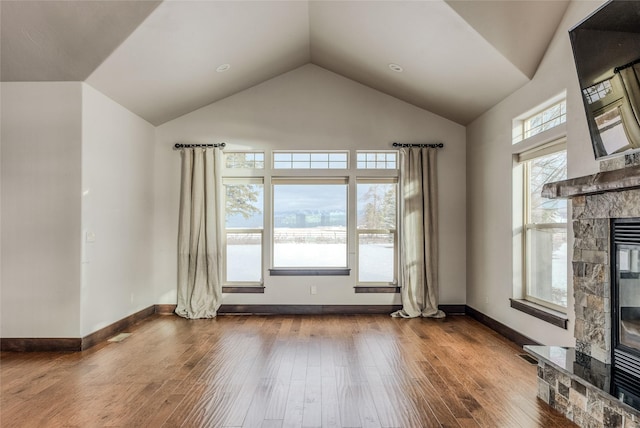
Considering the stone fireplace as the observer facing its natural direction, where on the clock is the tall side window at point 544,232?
The tall side window is roughly at 4 o'clock from the stone fireplace.

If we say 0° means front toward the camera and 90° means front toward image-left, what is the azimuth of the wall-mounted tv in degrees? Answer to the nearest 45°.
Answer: approximately 45°

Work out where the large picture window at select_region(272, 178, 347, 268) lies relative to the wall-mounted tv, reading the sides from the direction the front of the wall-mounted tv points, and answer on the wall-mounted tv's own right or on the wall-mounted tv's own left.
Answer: on the wall-mounted tv's own right

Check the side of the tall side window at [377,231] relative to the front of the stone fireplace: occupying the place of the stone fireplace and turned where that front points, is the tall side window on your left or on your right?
on your right

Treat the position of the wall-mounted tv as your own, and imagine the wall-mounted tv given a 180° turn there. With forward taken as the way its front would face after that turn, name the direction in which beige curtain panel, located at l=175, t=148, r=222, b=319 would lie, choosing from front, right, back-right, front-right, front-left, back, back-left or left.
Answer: back-left

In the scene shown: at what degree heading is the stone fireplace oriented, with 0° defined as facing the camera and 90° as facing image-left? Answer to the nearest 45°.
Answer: approximately 45°

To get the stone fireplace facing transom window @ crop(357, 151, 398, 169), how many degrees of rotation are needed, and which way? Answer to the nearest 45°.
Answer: approximately 90° to its right
